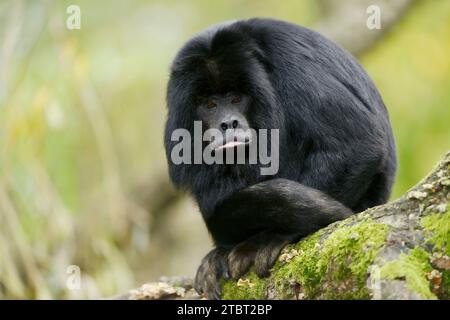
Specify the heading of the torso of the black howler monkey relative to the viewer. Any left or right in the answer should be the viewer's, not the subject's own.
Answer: facing the viewer and to the left of the viewer
